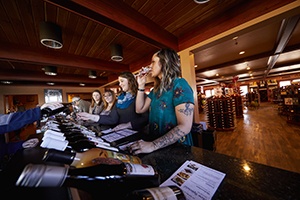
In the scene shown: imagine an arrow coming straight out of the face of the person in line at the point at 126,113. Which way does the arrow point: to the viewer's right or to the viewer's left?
to the viewer's left

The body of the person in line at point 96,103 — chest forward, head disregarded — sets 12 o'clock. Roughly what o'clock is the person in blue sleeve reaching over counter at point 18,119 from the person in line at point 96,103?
the person in blue sleeve reaching over counter at point 18,119 is roughly at 11 o'clock from the person in line at point 96,103.

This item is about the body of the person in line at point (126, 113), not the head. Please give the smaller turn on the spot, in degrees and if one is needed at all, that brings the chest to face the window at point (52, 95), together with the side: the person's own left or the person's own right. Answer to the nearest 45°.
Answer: approximately 90° to the person's own right

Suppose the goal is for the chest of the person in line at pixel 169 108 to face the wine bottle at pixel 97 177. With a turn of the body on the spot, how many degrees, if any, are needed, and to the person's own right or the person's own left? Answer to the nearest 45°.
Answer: approximately 45° to the person's own left

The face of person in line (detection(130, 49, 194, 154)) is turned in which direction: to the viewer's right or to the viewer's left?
to the viewer's left

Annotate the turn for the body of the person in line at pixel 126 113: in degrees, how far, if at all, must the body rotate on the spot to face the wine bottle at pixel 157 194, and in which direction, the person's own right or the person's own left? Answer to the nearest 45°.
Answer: approximately 45° to the person's own left
